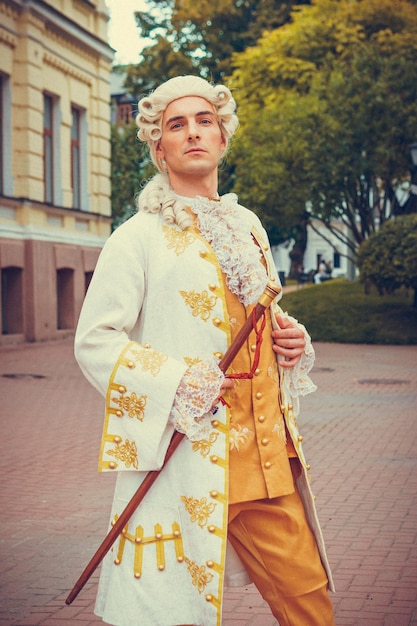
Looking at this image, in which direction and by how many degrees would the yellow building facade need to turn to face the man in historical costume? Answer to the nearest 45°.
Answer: approximately 45° to its right

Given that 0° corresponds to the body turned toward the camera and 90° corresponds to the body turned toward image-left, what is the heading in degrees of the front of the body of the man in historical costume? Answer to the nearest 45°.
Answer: approximately 315°

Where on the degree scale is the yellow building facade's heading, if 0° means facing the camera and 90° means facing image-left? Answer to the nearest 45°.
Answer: approximately 315°

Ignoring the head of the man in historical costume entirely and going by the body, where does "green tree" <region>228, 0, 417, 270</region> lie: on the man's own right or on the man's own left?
on the man's own left

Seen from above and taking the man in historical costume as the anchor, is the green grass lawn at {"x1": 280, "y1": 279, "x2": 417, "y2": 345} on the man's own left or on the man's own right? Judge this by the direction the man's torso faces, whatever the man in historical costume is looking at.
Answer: on the man's own left

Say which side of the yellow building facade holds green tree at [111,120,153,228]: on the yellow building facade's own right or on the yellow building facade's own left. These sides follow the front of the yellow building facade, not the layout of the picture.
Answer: on the yellow building facade's own left

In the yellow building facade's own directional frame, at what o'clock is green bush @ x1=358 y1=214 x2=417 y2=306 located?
The green bush is roughly at 11 o'clock from the yellow building facade.
